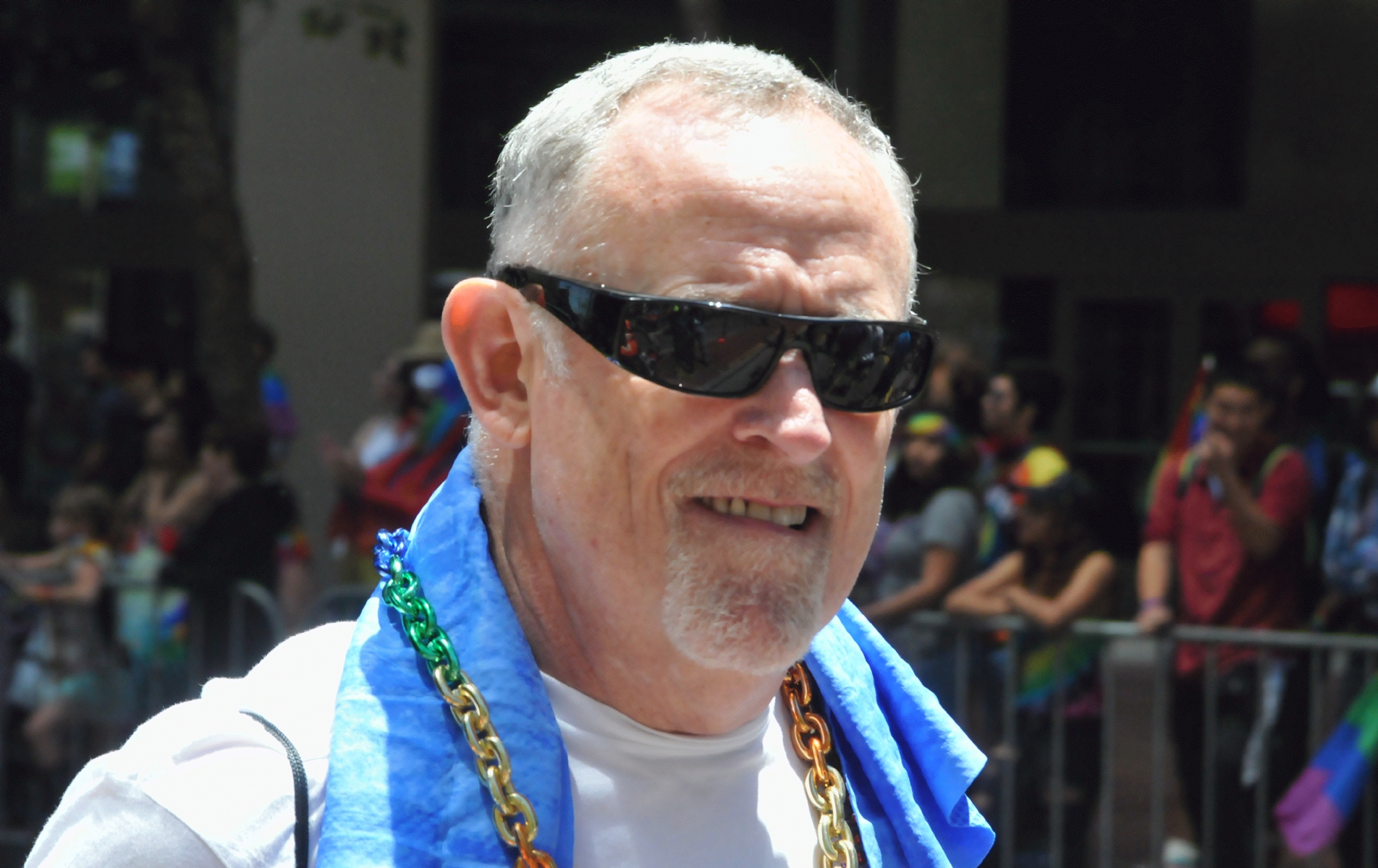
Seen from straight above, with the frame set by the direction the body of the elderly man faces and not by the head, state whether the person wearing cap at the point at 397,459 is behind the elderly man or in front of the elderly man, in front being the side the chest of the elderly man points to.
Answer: behind

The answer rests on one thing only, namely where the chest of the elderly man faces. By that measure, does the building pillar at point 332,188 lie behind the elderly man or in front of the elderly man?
behind

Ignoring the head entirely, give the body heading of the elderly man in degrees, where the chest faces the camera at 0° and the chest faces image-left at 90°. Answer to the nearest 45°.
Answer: approximately 315°

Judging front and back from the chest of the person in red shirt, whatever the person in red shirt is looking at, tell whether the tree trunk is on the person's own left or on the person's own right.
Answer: on the person's own right

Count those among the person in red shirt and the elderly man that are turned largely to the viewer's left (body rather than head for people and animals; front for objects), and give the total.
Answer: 0

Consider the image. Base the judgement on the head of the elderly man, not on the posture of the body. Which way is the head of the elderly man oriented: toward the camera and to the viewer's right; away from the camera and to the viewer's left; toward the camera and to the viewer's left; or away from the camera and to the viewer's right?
toward the camera and to the viewer's right

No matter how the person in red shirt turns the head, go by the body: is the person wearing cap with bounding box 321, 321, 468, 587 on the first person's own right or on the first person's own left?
on the first person's own right

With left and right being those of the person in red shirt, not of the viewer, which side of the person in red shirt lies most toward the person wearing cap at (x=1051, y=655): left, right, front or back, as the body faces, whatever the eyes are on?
right

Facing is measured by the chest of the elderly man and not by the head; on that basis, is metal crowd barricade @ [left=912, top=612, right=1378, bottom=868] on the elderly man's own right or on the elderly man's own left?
on the elderly man's own left
